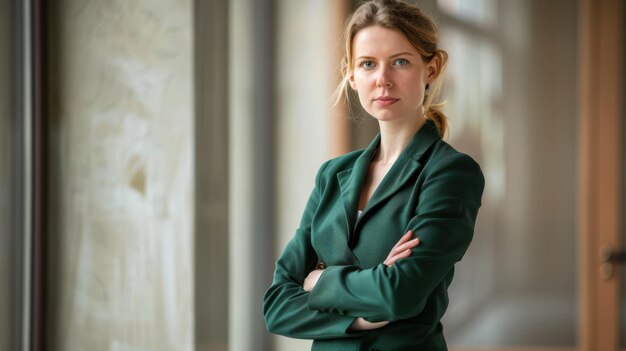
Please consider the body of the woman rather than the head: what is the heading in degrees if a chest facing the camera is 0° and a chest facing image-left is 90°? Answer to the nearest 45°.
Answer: approximately 45°

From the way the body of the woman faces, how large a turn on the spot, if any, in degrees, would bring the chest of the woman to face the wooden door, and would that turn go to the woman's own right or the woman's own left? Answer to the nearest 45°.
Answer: approximately 180°
